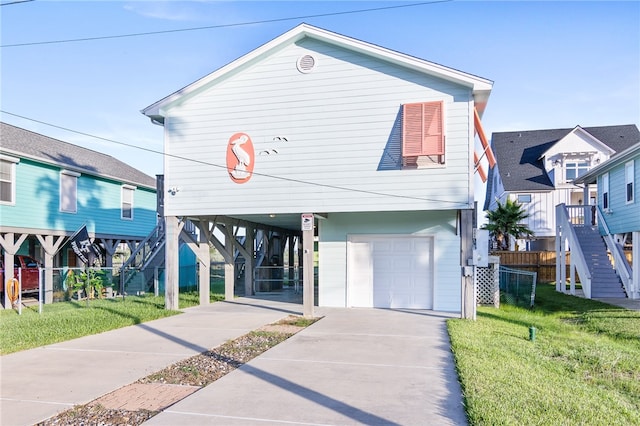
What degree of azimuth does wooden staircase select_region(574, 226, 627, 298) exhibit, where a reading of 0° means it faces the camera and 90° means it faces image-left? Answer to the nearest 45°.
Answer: approximately 0°

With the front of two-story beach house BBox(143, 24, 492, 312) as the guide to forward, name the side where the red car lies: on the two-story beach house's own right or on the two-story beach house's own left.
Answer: on the two-story beach house's own right

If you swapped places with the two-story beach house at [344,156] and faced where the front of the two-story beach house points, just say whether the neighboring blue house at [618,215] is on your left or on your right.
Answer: on your left

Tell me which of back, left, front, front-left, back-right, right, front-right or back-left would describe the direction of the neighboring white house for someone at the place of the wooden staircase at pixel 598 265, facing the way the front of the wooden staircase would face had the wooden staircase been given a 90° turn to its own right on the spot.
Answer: right

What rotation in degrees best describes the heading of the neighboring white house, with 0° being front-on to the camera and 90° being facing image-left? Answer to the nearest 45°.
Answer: approximately 0°

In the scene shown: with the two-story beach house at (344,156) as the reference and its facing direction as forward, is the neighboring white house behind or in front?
behind

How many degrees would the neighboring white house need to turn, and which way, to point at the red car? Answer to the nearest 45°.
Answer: approximately 45° to its right
